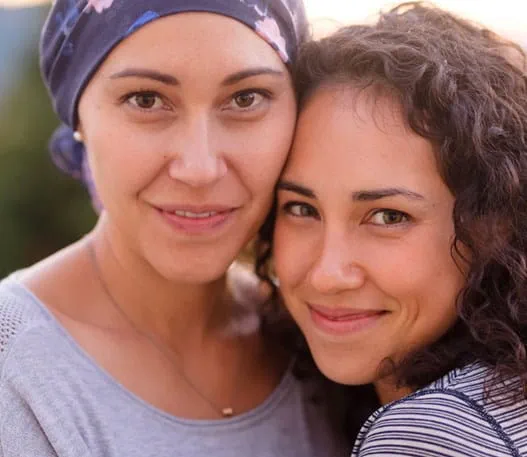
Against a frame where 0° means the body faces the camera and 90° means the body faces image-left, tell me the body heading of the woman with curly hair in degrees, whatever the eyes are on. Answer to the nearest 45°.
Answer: approximately 45°

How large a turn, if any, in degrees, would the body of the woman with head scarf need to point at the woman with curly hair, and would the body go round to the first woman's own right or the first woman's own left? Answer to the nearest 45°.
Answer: approximately 90° to the first woman's own left

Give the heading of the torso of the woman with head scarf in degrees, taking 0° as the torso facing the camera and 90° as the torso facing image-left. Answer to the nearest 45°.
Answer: approximately 0°

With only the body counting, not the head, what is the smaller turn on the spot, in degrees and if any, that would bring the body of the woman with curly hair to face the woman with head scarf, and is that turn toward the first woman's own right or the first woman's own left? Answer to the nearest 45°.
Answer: approximately 45° to the first woman's own right
